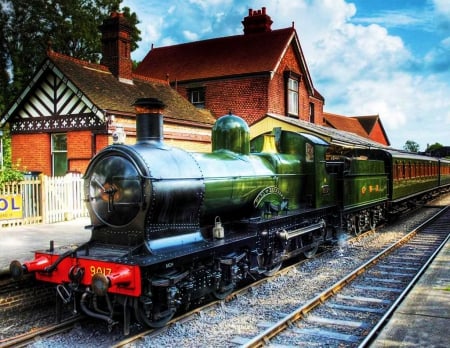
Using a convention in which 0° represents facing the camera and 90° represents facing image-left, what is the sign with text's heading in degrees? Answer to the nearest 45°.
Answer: approximately 0°

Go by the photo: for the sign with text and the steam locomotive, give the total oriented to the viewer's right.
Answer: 0

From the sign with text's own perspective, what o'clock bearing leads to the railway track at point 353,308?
The railway track is roughly at 11 o'clock from the sign with text.

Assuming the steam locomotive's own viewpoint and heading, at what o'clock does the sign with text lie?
The sign with text is roughly at 3 o'clock from the steam locomotive.

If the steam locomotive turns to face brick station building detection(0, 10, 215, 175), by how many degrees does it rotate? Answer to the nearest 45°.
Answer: approximately 90° to its right

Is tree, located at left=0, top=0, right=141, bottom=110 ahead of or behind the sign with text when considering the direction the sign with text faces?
behind

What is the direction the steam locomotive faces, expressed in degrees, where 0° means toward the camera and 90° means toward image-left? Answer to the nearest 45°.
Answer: approximately 45°

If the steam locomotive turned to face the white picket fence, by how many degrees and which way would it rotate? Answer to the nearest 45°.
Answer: approximately 90° to its right

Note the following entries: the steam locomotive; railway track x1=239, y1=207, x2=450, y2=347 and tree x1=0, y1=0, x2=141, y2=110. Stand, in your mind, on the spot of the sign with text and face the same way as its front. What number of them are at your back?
1

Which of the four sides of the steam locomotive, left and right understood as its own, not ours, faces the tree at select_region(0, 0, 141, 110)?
right
